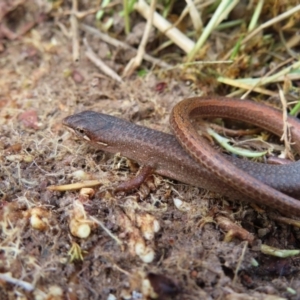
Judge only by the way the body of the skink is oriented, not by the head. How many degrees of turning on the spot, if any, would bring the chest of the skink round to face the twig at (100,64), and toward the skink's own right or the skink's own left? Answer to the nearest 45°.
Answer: approximately 45° to the skink's own right

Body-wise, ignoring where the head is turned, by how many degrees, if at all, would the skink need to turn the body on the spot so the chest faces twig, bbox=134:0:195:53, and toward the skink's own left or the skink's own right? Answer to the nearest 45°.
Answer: approximately 90° to the skink's own right

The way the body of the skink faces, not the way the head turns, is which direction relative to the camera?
to the viewer's left

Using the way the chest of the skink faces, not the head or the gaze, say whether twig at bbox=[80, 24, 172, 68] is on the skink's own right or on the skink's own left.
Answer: on the skink's own right
